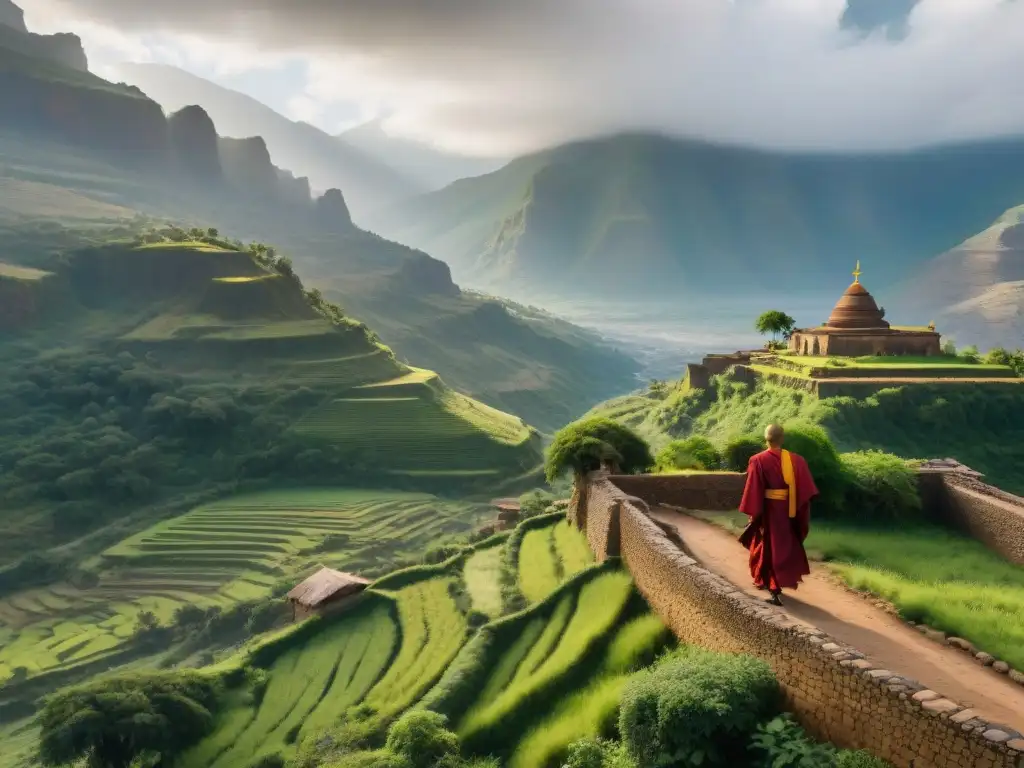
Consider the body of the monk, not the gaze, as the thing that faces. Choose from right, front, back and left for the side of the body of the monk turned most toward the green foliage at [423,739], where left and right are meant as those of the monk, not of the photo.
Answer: left

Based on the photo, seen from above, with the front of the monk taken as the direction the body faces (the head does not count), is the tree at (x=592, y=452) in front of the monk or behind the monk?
in front

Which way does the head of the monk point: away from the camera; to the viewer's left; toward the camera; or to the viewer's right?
away from the camera

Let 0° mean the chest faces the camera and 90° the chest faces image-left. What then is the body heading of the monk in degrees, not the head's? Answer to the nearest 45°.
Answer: approximately 180°

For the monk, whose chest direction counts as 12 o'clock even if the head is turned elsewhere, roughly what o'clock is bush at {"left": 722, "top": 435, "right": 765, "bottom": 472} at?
The bush is roughly at 12 o'clock from the monk.

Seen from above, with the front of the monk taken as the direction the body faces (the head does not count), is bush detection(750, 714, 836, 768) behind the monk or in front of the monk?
behind

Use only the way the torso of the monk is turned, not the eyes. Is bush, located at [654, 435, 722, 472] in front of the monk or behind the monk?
in front

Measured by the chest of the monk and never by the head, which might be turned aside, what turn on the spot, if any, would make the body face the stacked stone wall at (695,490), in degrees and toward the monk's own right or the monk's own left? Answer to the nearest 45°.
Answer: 0° — they already face it

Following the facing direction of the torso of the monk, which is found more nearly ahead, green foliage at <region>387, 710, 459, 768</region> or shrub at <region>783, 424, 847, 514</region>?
the shrub
